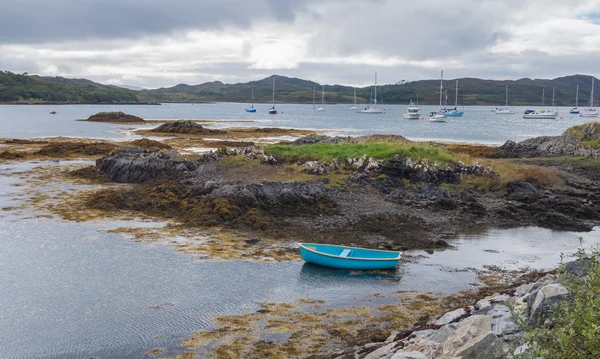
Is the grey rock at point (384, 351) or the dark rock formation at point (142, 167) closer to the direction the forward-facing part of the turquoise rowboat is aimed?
the dark rock formation

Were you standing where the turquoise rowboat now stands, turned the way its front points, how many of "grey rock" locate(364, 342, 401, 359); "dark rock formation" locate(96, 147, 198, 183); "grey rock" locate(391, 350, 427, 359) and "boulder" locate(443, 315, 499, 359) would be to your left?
3

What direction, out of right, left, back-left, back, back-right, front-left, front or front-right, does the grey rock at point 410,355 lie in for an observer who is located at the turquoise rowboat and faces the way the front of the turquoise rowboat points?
left

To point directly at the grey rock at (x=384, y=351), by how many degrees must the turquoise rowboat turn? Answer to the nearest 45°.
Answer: approximately 90° to its left

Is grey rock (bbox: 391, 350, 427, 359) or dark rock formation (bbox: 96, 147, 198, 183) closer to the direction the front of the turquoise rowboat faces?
the dark rock formation

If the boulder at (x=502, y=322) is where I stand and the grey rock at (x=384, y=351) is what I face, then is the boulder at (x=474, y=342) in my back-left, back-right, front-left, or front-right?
front-left

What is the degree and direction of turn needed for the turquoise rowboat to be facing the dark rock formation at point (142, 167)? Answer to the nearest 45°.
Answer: approximately 45° to its right

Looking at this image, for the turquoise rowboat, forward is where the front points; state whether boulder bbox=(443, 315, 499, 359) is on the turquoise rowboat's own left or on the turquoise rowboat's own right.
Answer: on the turquoise rowboat's own left

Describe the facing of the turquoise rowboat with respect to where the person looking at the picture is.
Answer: facing to the left of the viewer

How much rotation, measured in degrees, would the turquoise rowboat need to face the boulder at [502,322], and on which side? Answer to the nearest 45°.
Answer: approximately 90° to its left
